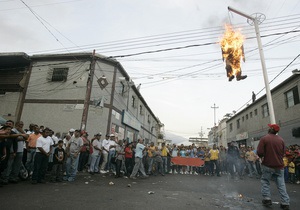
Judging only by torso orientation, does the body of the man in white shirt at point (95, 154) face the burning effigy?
yes

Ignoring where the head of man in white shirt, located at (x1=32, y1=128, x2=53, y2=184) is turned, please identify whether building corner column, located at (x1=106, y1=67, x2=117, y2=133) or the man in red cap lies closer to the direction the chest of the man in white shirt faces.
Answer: the man in red cap

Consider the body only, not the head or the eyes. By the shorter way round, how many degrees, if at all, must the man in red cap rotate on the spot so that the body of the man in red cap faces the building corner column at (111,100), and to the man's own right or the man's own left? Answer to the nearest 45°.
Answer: approximately 45° to the man's own left

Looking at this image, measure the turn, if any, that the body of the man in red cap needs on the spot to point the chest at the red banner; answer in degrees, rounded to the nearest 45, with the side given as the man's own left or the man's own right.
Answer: approximately 45° to the man's own left

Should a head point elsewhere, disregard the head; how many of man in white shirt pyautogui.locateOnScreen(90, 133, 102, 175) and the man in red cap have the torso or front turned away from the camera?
1

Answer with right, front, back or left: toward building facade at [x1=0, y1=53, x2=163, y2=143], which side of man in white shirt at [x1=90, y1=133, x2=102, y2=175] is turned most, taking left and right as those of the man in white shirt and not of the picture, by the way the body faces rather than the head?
back

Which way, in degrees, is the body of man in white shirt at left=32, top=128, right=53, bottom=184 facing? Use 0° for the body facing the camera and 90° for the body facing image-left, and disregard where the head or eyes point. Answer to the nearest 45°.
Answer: approximately 315°

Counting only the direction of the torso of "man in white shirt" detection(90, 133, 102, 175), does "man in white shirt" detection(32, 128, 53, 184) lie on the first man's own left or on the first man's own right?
on the first man's own right

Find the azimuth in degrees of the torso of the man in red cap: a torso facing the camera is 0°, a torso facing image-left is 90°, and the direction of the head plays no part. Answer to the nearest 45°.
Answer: approximately 180°

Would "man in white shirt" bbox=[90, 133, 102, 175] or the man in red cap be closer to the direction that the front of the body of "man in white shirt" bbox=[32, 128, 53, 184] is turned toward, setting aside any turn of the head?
the man in red cap

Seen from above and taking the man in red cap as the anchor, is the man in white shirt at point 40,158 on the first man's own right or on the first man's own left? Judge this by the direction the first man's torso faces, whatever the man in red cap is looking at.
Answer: on the first man's own left

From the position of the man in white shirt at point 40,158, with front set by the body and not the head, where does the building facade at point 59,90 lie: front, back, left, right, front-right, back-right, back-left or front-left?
back-left

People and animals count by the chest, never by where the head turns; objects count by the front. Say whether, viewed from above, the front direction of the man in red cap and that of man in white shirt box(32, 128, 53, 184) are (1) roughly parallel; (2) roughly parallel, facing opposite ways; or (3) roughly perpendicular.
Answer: roughly perpendicular
